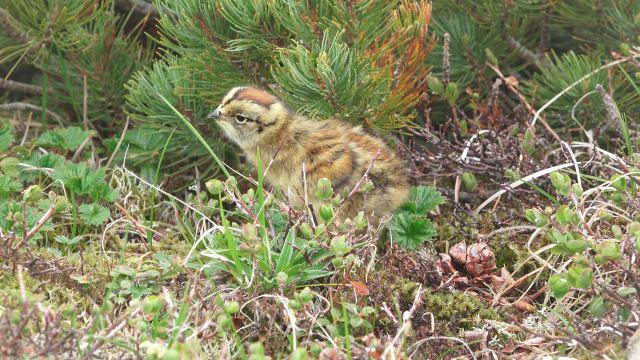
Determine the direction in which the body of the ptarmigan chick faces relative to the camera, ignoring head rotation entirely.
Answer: to the viewer's left

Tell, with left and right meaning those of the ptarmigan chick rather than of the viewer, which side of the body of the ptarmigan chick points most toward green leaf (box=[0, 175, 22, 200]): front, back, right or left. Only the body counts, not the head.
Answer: front

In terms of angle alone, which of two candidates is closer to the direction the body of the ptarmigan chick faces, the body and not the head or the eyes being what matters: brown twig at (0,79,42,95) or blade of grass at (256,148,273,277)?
the brown twig

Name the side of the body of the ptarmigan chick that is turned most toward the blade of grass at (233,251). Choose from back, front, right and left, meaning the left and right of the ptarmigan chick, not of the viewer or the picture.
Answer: left

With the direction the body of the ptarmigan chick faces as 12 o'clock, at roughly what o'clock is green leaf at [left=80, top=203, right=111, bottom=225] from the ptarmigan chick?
The green leaf is roughly at 12 o'clock from the ptarmigan chick.

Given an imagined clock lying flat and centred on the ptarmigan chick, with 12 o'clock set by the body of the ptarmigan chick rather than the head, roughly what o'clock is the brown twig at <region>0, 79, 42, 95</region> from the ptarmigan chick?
The brown twig is roughly at 1 o'clock from the ptarmigan chick.

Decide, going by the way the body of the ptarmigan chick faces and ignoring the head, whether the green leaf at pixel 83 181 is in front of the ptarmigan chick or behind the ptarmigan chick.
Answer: in front

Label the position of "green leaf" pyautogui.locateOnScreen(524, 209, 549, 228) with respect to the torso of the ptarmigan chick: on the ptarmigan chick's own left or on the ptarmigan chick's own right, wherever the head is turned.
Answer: on the ptarmigan chick's own left

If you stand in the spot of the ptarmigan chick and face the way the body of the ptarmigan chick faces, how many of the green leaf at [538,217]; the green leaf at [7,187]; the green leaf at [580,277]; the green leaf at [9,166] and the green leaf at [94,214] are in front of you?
3

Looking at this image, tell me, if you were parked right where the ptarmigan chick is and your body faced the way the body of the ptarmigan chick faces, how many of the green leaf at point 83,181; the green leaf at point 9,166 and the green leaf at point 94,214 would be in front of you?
3

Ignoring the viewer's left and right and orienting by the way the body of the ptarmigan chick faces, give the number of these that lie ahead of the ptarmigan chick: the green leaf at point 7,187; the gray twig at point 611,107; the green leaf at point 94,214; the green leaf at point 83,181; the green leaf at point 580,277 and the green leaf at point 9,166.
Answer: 4

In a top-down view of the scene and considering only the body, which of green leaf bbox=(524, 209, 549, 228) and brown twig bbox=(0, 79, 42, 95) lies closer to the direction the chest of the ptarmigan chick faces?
the brown twig

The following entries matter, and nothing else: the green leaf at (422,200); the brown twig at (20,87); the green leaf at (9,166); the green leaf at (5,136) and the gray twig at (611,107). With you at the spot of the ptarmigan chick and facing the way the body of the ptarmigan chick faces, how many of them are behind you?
2

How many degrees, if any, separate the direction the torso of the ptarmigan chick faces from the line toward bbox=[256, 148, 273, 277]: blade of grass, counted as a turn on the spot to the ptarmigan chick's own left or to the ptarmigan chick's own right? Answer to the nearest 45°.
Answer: approximately 90° to the ptarmigan chick's own left

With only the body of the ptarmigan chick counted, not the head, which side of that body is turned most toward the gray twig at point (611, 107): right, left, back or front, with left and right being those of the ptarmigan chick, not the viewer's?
back

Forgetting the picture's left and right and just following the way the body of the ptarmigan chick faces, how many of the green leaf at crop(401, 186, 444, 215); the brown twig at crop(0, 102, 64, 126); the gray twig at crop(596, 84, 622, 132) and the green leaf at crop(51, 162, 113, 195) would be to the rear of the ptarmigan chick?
2
